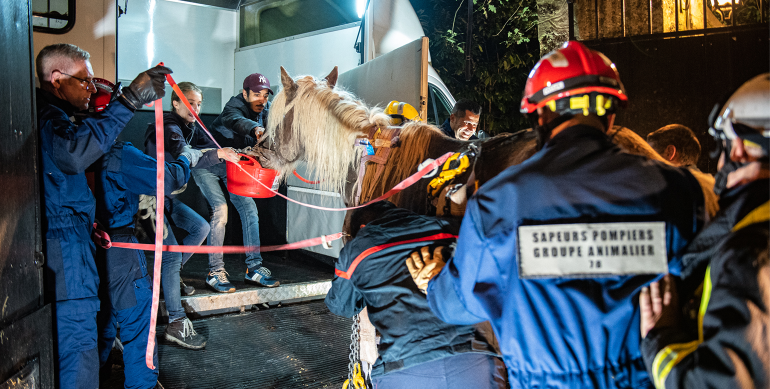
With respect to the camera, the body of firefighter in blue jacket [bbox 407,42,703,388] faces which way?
away from the camera

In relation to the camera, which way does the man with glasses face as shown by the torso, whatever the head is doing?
to the viewer's right

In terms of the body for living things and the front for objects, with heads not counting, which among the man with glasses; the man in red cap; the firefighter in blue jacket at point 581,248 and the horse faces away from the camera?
the firefighter in blue jacket

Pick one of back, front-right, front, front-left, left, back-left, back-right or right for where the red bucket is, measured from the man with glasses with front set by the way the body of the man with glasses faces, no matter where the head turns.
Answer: front-left

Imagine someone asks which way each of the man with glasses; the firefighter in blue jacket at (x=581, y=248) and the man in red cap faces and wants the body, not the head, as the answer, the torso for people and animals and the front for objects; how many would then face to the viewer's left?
0

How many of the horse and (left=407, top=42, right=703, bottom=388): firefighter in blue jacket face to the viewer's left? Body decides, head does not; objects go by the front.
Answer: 1

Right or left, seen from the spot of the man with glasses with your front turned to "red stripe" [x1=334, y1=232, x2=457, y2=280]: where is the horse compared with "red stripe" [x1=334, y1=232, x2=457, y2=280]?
left

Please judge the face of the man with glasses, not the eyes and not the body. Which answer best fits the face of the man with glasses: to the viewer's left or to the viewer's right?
to the viewer's right

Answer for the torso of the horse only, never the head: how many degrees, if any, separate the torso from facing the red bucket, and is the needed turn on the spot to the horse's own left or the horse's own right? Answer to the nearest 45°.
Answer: approximately 45° to the horse's own right

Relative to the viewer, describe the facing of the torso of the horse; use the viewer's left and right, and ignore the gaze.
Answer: facing to the left of the viewer

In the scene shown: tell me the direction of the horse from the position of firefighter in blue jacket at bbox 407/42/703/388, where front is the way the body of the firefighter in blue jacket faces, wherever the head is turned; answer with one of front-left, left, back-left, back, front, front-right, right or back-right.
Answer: front-left
